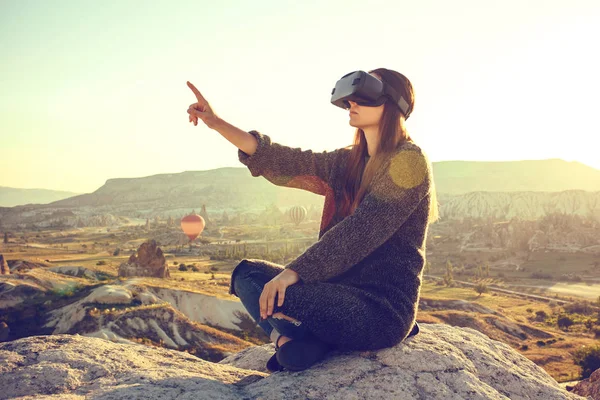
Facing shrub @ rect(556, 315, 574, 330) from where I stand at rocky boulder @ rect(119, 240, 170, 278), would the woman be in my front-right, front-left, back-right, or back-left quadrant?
front-right

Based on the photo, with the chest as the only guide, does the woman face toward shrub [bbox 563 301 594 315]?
no

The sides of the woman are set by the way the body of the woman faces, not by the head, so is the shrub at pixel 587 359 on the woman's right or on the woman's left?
on the woman's right

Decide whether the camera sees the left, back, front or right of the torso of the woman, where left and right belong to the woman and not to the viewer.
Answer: left

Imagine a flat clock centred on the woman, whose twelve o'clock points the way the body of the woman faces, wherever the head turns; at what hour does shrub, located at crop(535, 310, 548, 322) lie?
The shrub is roughly at 4 o'clock from the woman.

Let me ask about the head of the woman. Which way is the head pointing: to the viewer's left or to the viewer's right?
to the viewer's left

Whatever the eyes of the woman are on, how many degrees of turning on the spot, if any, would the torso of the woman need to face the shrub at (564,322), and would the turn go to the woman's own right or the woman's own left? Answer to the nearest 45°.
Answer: approximately 135° to the woman's own right

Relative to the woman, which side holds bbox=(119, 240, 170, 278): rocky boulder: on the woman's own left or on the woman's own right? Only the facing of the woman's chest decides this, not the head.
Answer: on the woman's own right

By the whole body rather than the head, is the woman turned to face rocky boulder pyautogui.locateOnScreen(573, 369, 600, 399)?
no
